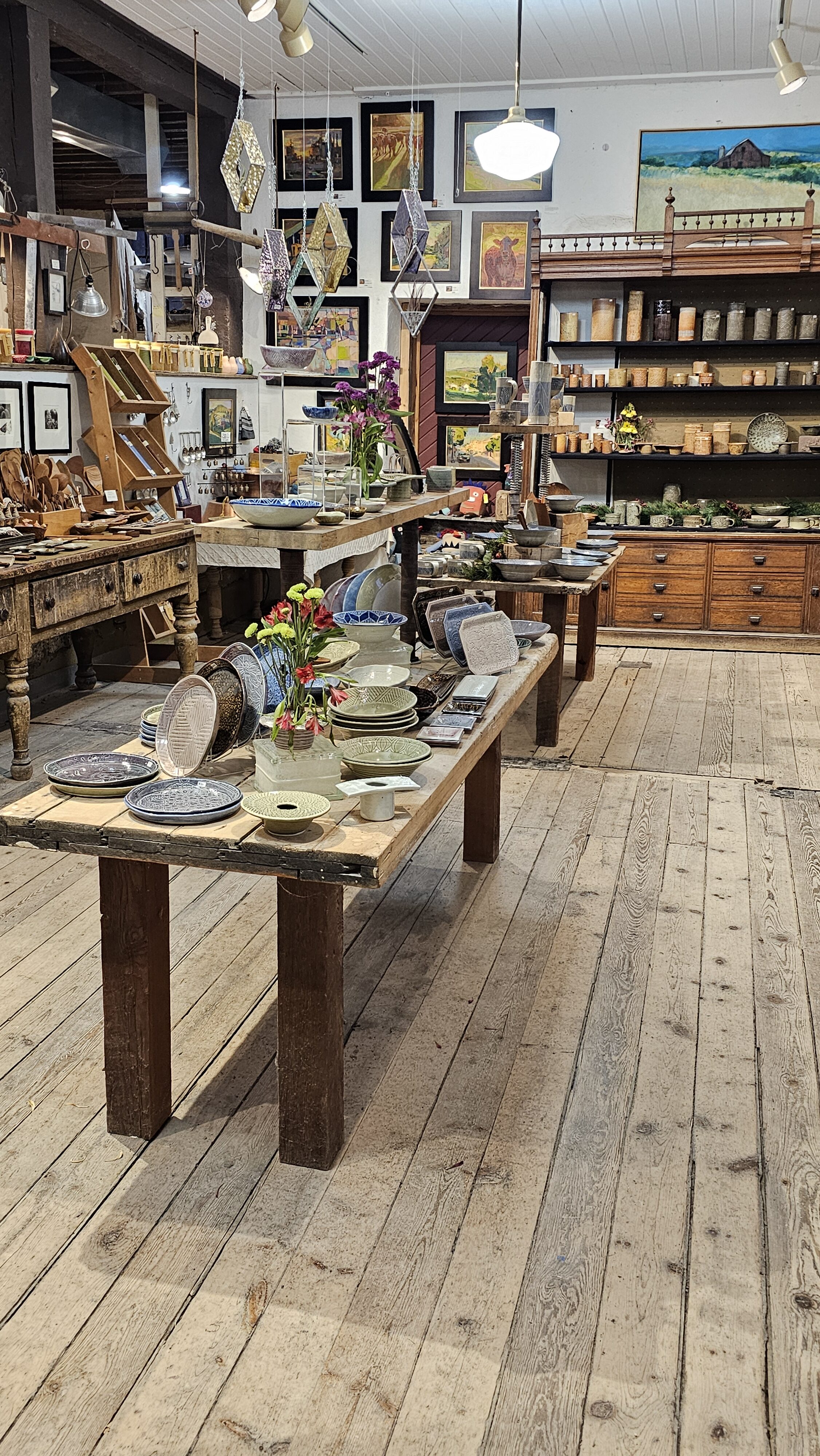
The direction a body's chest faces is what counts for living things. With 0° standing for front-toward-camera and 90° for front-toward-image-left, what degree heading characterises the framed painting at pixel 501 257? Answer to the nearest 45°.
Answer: approximately 0°

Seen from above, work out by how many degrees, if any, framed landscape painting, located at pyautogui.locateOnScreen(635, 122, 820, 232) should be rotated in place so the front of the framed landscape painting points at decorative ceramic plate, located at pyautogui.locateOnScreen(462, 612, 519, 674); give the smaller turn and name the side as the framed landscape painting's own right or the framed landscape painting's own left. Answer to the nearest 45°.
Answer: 0° — it already faces it

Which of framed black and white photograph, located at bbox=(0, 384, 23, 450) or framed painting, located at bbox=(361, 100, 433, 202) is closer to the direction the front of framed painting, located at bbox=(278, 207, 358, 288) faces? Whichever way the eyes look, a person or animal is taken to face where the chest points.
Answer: the framed black and white photograph

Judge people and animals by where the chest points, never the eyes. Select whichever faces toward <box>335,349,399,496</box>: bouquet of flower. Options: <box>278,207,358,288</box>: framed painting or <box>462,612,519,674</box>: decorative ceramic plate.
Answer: the framed painting

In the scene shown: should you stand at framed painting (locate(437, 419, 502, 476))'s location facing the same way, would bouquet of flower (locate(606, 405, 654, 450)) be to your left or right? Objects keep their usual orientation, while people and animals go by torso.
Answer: on your left

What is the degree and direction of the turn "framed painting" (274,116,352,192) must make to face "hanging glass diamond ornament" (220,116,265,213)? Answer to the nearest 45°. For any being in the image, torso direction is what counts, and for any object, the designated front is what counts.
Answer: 0° — it already faces it
